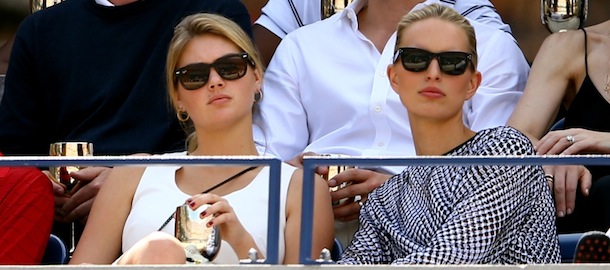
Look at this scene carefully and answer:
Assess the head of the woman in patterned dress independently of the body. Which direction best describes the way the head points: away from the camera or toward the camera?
toward the camera

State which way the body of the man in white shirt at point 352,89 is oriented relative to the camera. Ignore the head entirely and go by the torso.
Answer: toward the camera

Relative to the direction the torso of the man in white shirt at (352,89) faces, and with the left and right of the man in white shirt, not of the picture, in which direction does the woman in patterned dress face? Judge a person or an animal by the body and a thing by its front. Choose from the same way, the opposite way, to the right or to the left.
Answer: the same way

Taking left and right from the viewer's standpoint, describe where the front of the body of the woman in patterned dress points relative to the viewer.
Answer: facing the viewer
